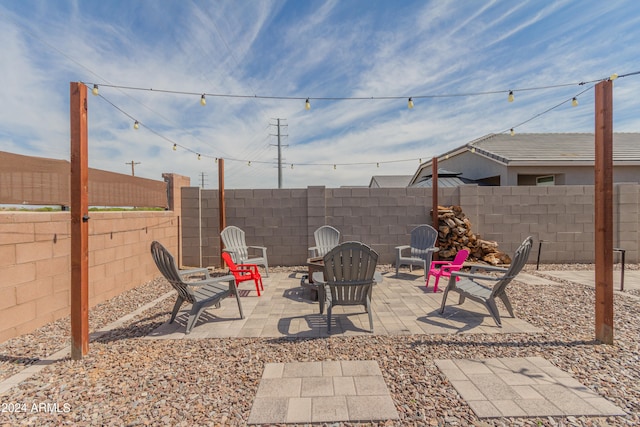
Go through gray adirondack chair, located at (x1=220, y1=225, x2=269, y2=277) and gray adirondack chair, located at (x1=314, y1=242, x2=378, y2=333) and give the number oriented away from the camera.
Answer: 1

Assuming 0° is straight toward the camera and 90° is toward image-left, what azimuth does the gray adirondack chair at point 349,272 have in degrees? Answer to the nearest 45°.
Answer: approximately 180°

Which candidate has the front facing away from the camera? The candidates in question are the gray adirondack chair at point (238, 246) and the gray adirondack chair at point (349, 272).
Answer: the gray adirondack chair at point (349, 272)

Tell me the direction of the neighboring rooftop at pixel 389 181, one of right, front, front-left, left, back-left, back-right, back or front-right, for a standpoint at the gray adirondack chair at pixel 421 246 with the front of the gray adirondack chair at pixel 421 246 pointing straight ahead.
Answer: back-right

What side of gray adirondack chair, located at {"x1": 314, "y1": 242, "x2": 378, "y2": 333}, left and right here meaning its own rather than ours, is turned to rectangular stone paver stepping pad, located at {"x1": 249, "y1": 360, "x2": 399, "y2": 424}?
back

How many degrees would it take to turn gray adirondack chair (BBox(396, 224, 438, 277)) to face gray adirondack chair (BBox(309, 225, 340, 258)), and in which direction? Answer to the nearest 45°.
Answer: approximately 45° to its right

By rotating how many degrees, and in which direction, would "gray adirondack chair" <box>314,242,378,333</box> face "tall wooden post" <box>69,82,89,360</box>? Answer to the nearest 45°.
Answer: approximately 90° to its left

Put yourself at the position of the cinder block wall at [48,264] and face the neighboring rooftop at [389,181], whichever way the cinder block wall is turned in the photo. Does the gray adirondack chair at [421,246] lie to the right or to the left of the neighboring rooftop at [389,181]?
right

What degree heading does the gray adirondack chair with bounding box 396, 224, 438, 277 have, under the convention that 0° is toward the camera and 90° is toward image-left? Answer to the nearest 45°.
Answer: approximately 45°

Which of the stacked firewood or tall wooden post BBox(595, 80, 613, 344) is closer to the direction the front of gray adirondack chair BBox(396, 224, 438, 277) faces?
the tall wooden post

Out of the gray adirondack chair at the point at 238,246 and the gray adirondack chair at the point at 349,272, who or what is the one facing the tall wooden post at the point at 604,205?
the gray adirondack chair at the point at 238,246
